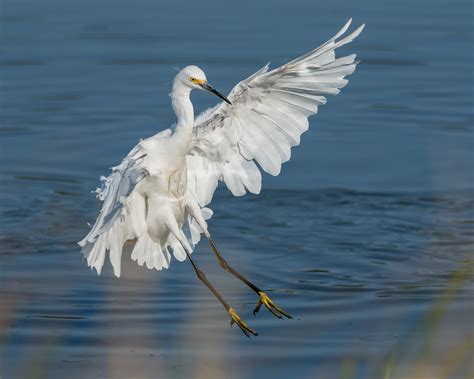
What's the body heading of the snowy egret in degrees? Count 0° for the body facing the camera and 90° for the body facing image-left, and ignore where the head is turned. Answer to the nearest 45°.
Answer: approximately 315°
